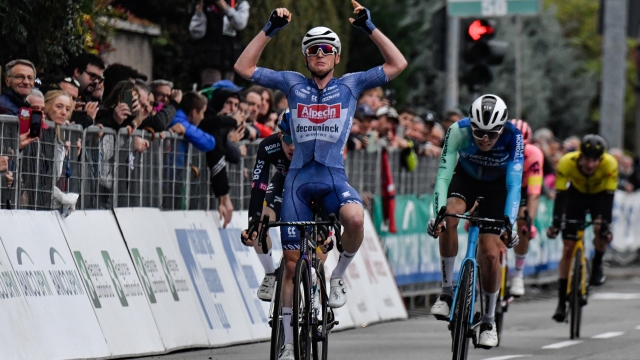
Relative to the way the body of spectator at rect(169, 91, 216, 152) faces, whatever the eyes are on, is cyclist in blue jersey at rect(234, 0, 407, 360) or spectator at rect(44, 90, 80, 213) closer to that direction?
the cyclist in blue jersey

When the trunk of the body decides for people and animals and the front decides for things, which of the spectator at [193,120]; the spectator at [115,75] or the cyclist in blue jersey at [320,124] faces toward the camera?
the cyclist in blue jersey

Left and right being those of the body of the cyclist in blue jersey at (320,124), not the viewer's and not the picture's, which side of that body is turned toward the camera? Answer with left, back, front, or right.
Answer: front

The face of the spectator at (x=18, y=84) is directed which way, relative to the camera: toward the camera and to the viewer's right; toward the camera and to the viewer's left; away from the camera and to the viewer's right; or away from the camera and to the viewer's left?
toward the camera and to the viewer's right

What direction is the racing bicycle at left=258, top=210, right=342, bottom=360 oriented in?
toward the camera

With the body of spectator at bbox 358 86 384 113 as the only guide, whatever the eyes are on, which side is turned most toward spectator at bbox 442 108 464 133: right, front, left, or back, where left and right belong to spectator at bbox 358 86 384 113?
left

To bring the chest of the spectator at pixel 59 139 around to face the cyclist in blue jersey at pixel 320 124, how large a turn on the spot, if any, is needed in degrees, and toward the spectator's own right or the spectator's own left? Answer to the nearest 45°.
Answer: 0° — they already face them

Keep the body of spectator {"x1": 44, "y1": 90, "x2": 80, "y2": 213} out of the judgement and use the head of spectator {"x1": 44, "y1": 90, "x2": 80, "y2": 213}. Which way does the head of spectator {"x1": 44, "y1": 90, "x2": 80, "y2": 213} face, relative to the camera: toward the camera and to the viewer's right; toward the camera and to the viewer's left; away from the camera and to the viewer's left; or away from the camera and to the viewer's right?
toward the camera and to the viewer's right

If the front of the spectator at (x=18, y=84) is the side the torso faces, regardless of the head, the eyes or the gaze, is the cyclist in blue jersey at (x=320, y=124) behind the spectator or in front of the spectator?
in front

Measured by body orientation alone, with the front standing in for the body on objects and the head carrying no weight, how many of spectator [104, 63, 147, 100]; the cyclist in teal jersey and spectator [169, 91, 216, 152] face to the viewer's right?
2

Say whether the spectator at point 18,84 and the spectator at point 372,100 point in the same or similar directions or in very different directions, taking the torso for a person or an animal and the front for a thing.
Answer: same or similar directions

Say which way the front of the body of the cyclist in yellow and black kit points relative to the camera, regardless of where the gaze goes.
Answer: toward the camera

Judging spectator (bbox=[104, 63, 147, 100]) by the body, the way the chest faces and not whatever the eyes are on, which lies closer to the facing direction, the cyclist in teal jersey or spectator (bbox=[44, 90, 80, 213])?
the cyclist in teal jersey
